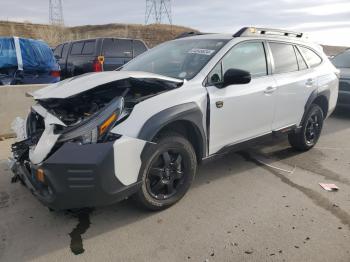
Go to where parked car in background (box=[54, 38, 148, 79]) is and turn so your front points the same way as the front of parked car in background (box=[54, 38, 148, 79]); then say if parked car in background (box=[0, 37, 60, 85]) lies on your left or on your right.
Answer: on your left

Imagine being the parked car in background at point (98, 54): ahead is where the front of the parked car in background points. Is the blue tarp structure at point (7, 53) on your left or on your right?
on your left

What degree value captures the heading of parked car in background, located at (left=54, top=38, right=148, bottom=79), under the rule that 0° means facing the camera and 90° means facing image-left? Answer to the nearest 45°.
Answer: approximately 135°

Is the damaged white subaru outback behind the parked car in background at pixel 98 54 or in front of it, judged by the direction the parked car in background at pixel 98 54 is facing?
behind

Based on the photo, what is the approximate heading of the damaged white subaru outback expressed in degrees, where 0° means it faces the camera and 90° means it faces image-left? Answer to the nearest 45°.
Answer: approximately 45°

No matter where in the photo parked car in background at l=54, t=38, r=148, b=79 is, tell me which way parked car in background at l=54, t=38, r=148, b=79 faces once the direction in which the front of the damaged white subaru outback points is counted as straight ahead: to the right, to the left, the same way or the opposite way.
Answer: to the right

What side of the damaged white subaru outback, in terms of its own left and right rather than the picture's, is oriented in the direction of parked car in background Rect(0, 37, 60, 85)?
right

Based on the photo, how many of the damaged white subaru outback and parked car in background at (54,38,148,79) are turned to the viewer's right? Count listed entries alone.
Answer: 0
